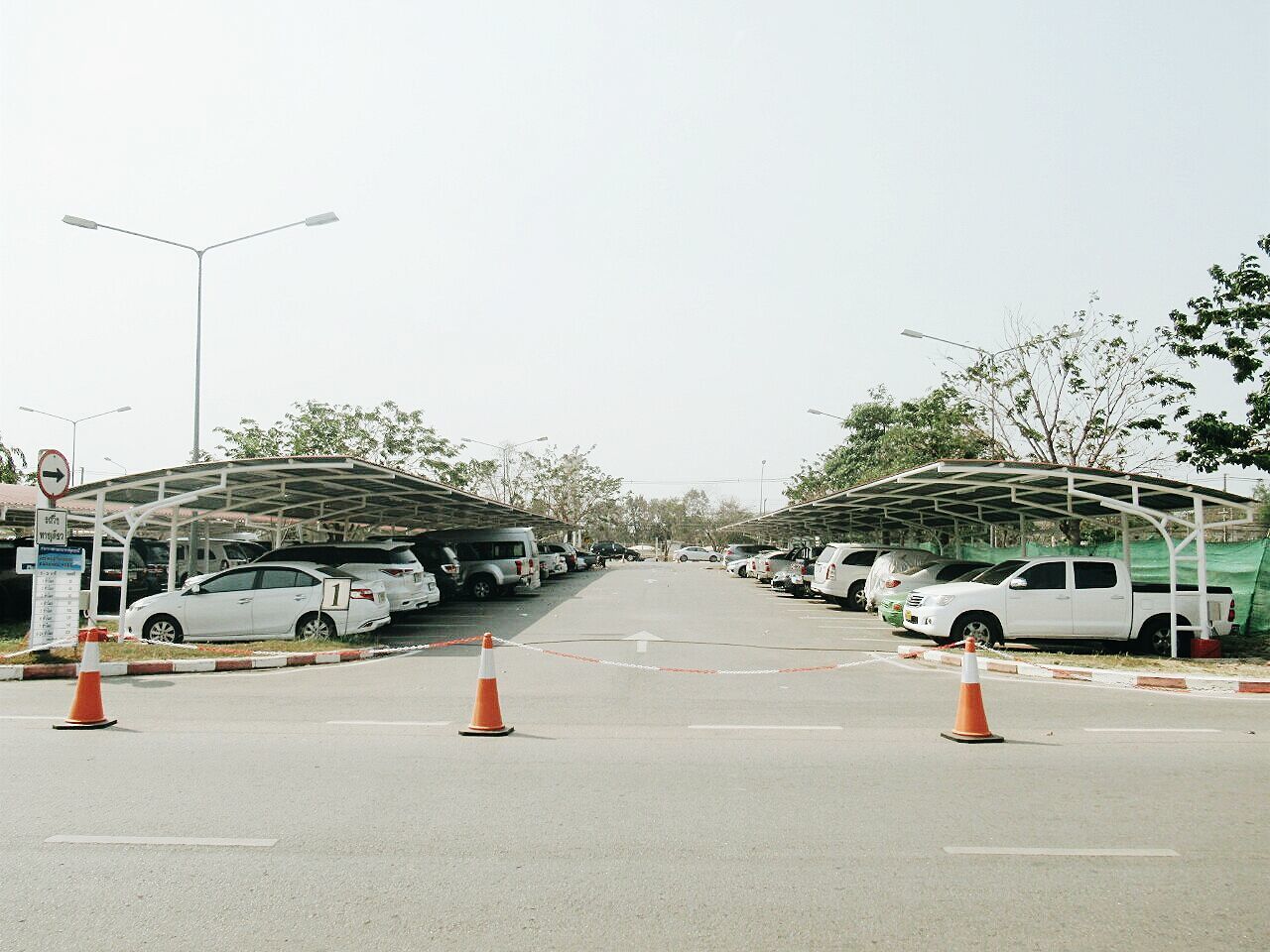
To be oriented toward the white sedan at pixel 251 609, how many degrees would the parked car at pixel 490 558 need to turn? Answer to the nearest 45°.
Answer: approximately 90° to its left

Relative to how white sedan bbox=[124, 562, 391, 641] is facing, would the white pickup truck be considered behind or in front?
behind

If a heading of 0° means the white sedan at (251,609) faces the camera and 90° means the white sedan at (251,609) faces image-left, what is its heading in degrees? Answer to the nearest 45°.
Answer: approximately 90°

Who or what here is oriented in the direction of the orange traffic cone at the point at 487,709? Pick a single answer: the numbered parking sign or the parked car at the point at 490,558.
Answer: the numbered parking sign

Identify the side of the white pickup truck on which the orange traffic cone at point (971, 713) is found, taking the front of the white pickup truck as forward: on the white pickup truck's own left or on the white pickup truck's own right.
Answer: on the white pickup truck's own left

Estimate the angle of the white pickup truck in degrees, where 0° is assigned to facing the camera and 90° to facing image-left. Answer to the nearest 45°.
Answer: approximately 90°

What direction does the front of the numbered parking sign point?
toward the camera

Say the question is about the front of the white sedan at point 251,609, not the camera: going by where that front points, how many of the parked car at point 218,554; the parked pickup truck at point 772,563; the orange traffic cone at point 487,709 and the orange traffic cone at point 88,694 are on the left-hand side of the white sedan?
2

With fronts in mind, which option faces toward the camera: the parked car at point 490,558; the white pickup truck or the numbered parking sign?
the numbered parking sign

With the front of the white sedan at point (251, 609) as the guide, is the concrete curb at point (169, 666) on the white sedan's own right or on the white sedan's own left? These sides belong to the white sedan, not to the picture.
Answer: on the white sedan's own left
